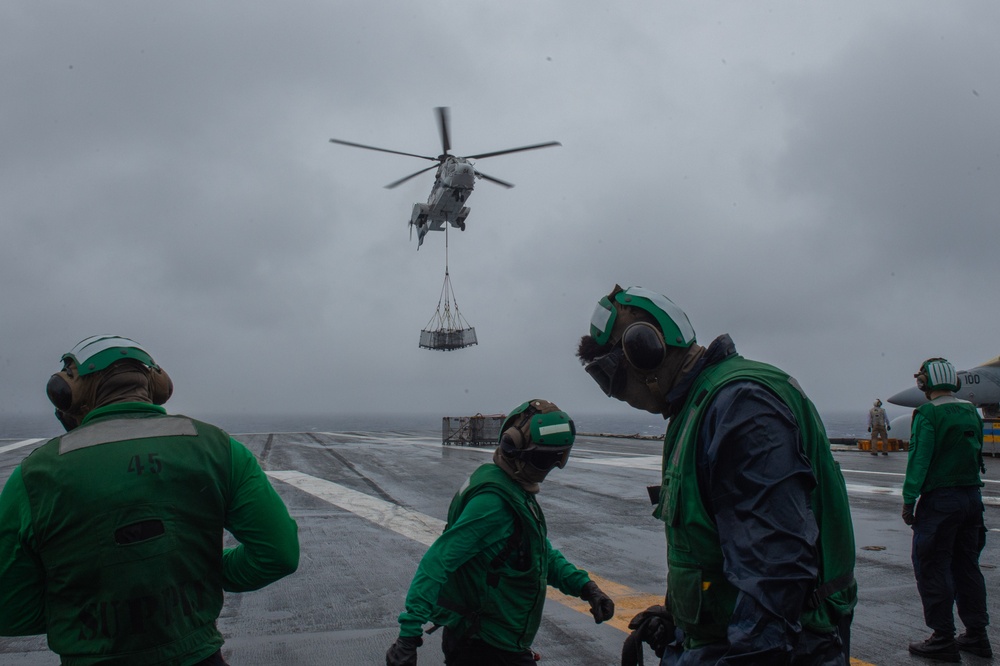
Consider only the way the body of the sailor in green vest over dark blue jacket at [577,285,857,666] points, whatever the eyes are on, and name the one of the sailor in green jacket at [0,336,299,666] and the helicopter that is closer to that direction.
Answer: the sailor in green jacket

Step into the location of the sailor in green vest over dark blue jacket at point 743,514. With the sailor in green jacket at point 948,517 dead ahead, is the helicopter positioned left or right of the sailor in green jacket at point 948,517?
left

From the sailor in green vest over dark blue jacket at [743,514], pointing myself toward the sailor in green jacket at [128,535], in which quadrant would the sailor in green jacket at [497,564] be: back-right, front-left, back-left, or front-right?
front-right

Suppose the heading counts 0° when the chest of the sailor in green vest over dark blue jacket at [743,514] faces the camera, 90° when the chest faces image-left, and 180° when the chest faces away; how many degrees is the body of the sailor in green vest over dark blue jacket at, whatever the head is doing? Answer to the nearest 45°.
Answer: approximately 90°

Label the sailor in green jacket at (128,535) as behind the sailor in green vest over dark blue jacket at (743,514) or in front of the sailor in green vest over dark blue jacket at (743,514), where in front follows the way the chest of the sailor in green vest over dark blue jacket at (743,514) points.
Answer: in front

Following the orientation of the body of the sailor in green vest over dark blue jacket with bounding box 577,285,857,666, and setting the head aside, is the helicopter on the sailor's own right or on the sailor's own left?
on the sailor's own right

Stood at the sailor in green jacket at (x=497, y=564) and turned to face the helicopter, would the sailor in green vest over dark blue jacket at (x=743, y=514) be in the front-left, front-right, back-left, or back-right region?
back-right

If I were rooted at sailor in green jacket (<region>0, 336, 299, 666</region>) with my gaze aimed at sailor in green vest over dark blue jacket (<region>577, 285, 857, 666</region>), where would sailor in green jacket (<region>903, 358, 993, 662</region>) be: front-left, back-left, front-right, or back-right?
front-left

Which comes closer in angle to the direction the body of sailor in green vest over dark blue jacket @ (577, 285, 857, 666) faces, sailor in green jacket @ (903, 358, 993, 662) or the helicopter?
the helicopter
